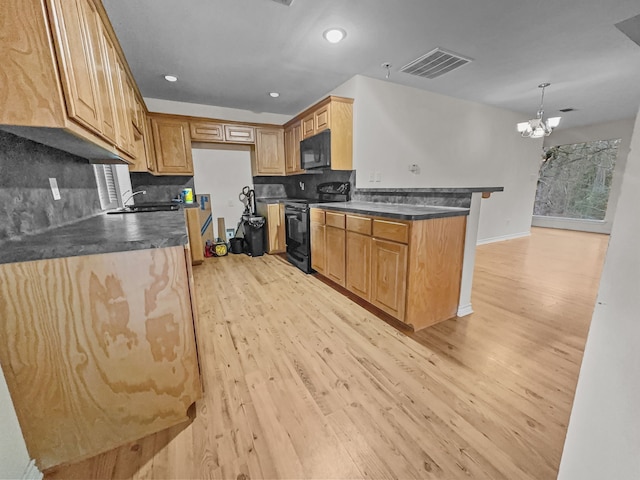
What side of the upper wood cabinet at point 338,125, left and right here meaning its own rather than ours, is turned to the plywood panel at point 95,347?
front

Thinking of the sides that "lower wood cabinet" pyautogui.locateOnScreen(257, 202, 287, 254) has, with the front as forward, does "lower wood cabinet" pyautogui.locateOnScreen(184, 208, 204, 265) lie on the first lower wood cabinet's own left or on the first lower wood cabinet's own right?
on the first lower wood cabinet's own right

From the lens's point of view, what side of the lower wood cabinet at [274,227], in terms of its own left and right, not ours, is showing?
front

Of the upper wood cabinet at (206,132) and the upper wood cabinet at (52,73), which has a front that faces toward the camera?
the upper wood cabinet at (206,132)

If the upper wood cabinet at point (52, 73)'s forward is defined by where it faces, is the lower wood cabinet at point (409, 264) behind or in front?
in front

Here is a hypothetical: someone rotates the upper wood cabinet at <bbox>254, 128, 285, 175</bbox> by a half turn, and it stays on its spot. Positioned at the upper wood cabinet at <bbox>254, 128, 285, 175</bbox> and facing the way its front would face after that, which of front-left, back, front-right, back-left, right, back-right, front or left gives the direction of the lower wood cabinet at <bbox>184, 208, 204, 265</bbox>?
back-left

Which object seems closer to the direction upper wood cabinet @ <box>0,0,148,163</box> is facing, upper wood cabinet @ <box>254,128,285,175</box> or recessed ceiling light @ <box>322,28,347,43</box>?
the recessed ceiling light

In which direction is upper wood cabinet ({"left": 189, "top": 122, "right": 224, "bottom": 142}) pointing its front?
toward the camera

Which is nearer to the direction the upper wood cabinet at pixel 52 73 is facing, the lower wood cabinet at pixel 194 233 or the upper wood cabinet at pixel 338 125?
the upper wood cabinet

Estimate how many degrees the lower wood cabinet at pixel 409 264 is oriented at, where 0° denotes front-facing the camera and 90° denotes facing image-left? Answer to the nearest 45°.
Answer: approximately 45°

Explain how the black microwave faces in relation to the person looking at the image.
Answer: facing the viewer and to the left of the viewer

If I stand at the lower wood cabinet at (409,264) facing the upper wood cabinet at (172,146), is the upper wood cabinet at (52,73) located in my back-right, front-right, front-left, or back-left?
front-left

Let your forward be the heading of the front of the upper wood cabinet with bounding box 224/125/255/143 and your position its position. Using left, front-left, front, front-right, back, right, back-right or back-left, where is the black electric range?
front-left

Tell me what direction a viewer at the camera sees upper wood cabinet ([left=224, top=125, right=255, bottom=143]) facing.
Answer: facing the viewer

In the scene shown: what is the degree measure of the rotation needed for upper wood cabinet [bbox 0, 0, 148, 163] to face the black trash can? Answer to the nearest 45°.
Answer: approximately 45° to its left

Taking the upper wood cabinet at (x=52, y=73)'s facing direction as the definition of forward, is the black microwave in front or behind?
in front

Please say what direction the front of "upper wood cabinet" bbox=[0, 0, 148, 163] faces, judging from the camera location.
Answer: facing to the right of the viewer
